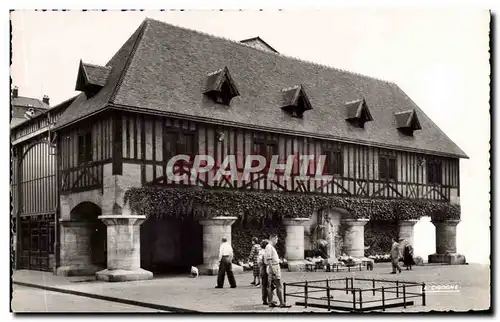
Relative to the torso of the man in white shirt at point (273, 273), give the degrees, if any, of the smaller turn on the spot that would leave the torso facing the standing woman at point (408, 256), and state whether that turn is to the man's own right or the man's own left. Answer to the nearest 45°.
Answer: approximately 90° to the man's own left

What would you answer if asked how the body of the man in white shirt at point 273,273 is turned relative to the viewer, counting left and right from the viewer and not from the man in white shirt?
facing to the right of the viewer

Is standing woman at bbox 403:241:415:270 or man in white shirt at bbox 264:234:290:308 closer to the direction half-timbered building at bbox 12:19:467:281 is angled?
the man in white shirt

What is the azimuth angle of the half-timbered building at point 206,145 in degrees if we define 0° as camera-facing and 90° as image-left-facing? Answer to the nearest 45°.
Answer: approximately 315°
